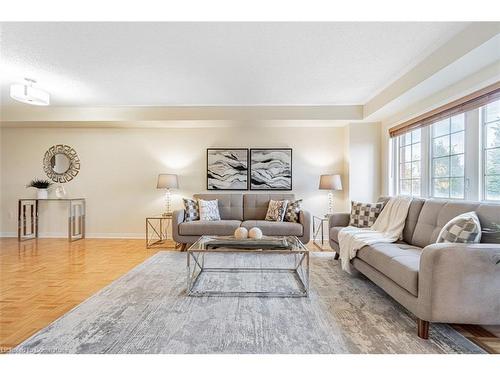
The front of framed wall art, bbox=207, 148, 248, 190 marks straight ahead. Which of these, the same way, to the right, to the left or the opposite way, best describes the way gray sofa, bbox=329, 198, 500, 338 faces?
to the right

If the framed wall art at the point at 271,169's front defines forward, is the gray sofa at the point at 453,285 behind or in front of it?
in front

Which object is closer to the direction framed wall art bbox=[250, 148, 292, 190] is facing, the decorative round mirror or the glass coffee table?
the glass coffee table

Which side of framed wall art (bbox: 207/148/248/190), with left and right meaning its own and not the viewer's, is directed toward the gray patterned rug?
front

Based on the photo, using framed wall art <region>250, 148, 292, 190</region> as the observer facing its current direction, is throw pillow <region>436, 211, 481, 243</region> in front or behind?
in front

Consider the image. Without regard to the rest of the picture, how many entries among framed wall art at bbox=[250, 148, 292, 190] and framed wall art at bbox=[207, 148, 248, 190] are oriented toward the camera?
2

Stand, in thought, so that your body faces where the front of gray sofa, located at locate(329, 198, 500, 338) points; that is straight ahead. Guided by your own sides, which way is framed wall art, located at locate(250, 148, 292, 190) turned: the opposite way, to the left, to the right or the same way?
to the left

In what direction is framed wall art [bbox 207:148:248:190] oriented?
toward the camera

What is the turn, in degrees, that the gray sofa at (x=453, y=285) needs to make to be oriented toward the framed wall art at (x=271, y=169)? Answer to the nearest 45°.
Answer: approximately 90° to its right

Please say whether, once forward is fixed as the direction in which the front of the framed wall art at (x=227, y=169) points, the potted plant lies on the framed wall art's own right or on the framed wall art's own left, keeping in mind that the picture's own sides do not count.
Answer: on the framed wall art's own right

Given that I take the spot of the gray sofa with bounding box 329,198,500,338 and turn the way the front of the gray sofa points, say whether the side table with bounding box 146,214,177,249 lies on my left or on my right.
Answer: on my right

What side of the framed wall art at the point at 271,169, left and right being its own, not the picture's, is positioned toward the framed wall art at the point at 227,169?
right

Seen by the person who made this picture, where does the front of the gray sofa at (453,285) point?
facing the viewer and to the left of the viewer

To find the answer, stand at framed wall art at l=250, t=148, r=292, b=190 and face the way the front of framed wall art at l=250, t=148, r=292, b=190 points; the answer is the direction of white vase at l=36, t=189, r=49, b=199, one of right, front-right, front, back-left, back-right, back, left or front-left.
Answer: right

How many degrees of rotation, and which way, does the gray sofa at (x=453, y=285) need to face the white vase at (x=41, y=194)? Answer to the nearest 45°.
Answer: approximately 45° to its right

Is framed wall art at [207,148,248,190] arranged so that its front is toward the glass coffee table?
yes

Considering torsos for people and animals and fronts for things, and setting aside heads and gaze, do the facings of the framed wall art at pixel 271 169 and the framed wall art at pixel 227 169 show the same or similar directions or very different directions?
same or similar directions

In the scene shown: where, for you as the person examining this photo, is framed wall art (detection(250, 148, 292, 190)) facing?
facing the viewer
